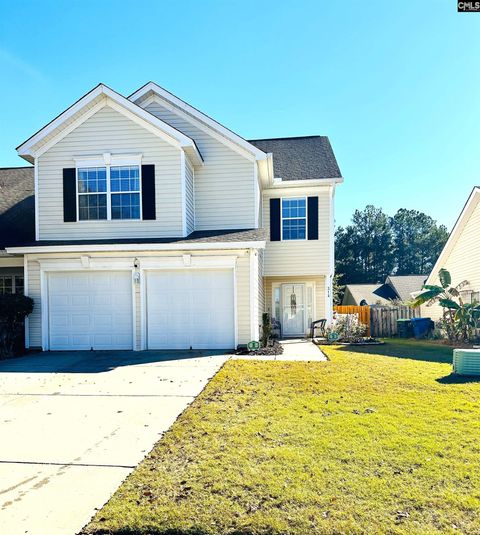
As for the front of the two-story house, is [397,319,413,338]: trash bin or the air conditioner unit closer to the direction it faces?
the air conditioner unit

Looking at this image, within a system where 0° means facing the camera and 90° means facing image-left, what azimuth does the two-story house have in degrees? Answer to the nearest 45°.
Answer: approximately 0°

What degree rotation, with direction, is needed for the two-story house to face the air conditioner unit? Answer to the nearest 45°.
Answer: approximately 45° to its left

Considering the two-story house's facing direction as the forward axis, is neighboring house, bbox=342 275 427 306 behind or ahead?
behind

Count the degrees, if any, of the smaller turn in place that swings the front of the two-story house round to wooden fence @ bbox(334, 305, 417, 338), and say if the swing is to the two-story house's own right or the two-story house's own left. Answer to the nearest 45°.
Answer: approximately 135° to the two-story house's own left
